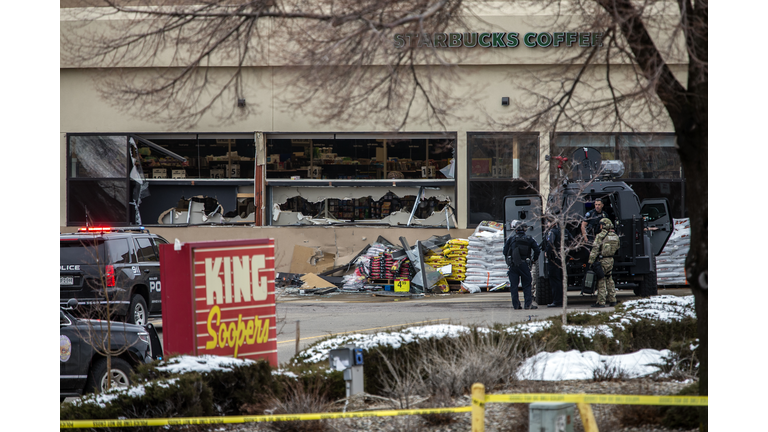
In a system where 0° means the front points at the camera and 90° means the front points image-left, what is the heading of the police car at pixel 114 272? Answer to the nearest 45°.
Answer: approximately 225°

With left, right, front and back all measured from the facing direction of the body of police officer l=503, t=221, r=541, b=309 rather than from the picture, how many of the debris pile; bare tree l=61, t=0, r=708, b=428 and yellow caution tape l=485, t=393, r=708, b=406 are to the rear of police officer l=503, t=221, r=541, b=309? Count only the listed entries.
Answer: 2

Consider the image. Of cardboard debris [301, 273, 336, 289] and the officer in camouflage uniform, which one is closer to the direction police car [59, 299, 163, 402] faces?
the officer in camouflage uniform

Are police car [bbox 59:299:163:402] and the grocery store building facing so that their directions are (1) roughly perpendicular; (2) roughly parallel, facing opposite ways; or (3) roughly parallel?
roughly perpendicular

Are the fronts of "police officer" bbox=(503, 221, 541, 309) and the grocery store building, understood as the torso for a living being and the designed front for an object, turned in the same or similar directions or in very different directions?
very different directions

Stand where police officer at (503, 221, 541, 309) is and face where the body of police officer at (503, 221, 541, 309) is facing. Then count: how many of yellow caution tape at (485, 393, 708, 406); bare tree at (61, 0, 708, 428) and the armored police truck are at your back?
2

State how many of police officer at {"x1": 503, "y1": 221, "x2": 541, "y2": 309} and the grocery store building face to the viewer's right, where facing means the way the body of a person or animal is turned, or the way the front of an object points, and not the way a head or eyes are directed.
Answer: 0

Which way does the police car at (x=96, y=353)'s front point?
to the viewer's right

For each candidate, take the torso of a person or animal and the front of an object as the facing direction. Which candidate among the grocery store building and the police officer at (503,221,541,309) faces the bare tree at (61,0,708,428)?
the grocery store building

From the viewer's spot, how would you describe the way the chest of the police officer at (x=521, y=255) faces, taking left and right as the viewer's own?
facing away from the viewer

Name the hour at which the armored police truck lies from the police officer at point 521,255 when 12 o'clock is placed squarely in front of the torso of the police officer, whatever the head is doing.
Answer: The armored police truck is roughly at 2 o'clock from the police officer.

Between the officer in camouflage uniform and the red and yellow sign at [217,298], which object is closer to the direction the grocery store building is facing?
the red and yellow sign

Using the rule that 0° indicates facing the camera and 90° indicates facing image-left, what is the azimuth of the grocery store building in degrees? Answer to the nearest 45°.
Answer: approximately 0°

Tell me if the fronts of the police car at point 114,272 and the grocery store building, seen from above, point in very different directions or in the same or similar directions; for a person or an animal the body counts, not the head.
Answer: very different directions
